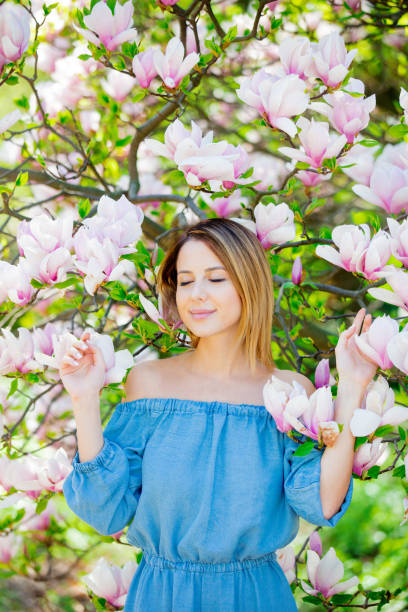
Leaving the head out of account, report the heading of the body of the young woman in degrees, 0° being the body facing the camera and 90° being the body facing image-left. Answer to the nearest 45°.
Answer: approximately 0°
